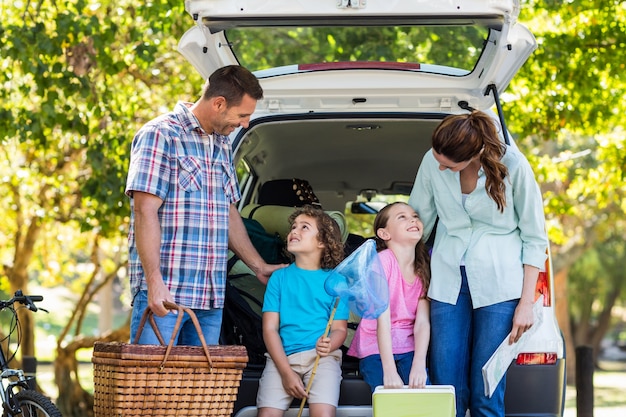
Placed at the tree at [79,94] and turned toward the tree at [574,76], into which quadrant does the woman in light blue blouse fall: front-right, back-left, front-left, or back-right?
front-right

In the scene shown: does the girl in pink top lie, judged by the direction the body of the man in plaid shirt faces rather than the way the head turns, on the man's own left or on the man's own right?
on the man's own left

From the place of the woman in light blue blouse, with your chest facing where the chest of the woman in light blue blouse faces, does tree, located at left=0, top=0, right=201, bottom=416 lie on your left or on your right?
on your right

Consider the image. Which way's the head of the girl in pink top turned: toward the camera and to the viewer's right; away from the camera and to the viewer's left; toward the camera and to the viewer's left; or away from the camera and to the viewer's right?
toward the camera and to the viewer's right

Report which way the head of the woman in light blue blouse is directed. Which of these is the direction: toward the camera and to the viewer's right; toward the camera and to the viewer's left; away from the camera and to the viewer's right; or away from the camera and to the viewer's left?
toward the camera and to the viewer's left

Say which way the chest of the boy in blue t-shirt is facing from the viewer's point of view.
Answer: toward the camera

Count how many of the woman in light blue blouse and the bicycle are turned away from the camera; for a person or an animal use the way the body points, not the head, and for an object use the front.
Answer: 0

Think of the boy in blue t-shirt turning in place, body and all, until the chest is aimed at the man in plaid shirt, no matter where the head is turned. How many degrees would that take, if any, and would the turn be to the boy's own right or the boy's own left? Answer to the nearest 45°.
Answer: approximately 45° to the boy's own right

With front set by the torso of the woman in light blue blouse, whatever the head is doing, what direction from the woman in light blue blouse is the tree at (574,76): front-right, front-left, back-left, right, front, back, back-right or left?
back-right

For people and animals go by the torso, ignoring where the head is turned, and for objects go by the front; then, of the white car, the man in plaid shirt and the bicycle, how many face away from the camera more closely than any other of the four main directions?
1

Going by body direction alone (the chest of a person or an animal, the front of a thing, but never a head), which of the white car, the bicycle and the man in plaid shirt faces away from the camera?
the white car

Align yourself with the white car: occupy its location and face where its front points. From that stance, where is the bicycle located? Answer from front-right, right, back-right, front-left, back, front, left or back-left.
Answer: left

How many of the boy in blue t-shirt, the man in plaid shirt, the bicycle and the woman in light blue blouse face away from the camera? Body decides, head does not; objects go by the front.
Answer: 0

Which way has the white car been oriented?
away from the camera

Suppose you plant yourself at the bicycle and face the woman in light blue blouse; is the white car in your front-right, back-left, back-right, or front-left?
front-left
